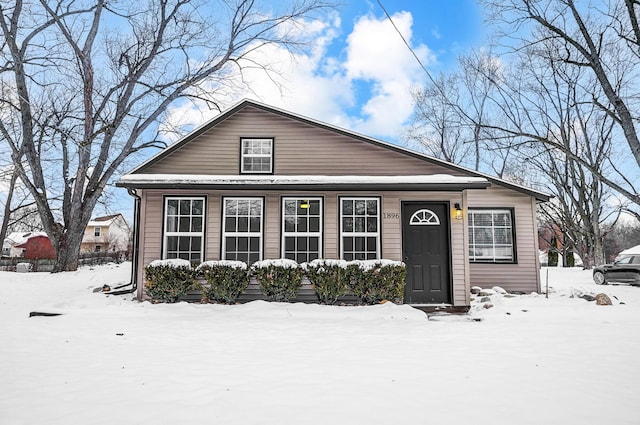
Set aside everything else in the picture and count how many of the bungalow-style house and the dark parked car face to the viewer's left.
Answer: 1

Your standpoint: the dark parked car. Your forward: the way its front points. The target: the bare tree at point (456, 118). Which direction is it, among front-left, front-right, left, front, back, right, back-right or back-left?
front-right

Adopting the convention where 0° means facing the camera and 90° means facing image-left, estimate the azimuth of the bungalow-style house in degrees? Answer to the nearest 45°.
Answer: approximately 0°

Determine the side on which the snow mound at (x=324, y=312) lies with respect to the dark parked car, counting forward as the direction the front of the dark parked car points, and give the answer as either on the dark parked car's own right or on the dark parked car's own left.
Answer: on the dark parked car's own left

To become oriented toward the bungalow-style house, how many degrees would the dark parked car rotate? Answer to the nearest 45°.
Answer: approximately 45° to its left

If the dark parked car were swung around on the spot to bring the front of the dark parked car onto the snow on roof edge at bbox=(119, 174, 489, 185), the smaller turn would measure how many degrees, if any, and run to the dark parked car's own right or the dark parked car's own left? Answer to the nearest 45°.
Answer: approximately 45° to the dark parked car's own left

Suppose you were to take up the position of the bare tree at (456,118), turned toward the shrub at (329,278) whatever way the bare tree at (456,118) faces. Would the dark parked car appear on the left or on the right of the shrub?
left

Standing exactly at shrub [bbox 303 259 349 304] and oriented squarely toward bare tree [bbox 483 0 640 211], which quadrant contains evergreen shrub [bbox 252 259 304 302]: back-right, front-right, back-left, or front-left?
back-left

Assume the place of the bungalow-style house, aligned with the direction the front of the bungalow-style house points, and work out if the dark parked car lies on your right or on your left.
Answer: on your left

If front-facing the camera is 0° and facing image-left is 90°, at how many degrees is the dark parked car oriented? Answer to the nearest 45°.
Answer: approximately 90°
